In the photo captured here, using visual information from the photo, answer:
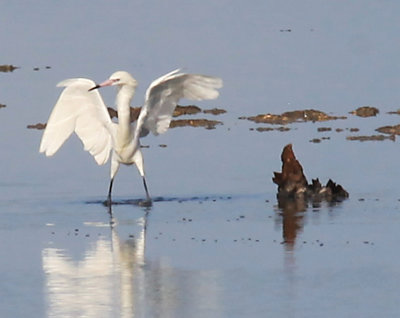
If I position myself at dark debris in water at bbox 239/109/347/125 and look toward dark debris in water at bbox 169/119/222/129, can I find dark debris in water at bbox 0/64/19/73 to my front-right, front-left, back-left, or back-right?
front-right

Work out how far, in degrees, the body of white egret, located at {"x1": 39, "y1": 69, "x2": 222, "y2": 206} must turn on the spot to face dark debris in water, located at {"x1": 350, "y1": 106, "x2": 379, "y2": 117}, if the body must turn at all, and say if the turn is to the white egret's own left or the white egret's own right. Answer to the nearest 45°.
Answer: approximately 135° to the white egret's own left

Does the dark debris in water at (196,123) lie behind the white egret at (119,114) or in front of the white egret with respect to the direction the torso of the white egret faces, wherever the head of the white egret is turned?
behind

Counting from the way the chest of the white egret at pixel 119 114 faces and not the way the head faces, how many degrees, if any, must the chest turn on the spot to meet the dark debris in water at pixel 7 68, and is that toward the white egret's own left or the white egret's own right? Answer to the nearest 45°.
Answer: approximately 180°

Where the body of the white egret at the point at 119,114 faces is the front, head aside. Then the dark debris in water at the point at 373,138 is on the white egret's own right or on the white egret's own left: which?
on the white egret's own left

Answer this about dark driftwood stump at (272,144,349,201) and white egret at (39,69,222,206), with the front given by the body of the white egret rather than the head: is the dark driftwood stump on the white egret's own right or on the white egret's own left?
on the white egret's own left

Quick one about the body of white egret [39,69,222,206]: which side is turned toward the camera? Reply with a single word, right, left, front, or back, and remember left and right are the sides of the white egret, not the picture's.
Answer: front

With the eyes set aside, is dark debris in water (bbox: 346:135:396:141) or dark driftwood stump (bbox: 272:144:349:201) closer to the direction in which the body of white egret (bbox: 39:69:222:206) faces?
the dark driftwood stump
